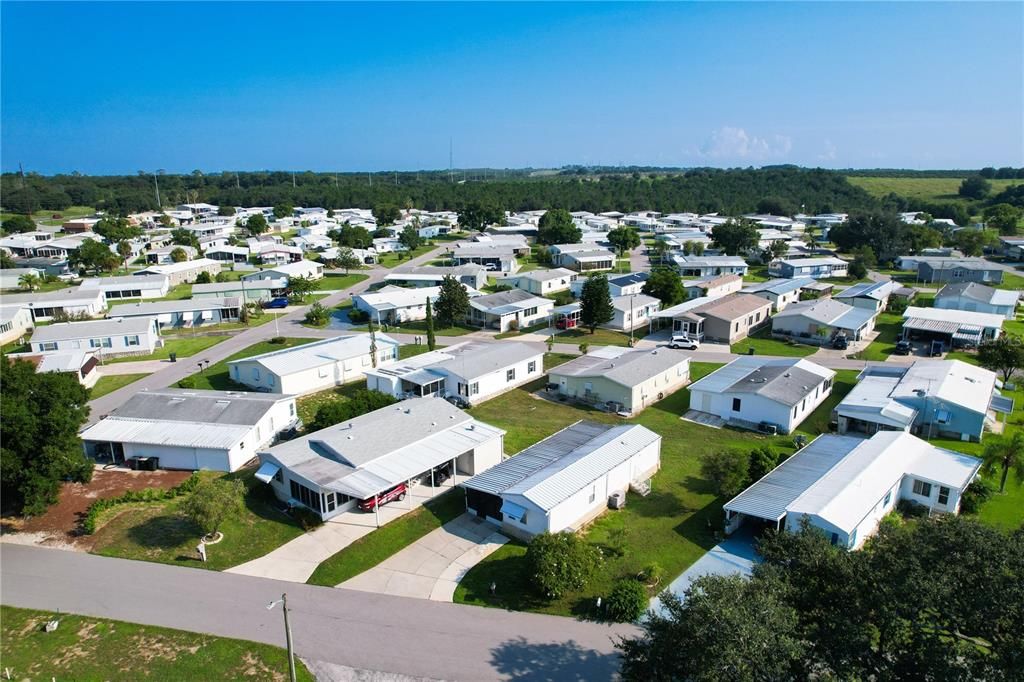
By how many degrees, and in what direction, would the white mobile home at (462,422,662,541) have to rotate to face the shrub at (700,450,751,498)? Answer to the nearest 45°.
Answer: approximately 135° to its left

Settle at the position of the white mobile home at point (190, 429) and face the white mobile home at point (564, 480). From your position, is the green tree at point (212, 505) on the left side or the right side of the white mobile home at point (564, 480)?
right

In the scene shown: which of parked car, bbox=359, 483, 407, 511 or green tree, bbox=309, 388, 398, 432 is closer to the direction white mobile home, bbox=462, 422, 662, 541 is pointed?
the parked car

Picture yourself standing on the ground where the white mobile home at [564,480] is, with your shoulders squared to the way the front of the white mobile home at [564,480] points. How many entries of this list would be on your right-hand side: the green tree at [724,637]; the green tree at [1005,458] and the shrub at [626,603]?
0

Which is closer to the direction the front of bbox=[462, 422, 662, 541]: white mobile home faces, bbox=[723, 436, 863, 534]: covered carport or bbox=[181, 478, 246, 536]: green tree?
the green tree

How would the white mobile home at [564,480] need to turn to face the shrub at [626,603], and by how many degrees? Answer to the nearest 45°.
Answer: approximately 45° to its left

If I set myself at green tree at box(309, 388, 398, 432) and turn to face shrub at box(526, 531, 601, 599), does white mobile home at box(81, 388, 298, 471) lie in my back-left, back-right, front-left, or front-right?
back-right

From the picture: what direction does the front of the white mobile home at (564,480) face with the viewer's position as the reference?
facing the viewer and to the left of the viewer

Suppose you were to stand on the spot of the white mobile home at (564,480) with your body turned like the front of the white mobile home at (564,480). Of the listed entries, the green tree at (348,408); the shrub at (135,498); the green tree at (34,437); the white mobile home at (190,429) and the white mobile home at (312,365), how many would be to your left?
0

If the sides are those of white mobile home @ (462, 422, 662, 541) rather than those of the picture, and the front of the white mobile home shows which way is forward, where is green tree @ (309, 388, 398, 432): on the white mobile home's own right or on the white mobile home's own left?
on the white mobile home's own right

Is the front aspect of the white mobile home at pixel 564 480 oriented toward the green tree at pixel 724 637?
no

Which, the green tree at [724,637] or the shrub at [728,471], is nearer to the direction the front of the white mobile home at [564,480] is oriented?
the green tree

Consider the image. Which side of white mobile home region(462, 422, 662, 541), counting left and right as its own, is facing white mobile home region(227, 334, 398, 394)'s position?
right

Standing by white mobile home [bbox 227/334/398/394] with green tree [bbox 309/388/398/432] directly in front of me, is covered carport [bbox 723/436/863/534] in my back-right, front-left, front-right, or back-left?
front-left

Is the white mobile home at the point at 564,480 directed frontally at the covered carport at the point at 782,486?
no

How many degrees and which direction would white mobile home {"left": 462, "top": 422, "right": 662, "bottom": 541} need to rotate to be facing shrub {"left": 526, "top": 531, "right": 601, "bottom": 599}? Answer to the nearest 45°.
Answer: approximately 45° to its left

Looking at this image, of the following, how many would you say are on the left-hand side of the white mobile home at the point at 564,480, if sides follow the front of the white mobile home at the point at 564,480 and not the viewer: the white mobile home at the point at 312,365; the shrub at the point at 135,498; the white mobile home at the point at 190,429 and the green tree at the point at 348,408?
0

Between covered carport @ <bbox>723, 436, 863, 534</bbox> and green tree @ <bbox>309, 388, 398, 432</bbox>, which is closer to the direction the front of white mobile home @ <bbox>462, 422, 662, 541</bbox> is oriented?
the green tree

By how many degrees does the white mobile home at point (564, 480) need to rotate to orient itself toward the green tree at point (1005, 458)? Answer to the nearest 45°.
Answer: approximately 135° to its left
